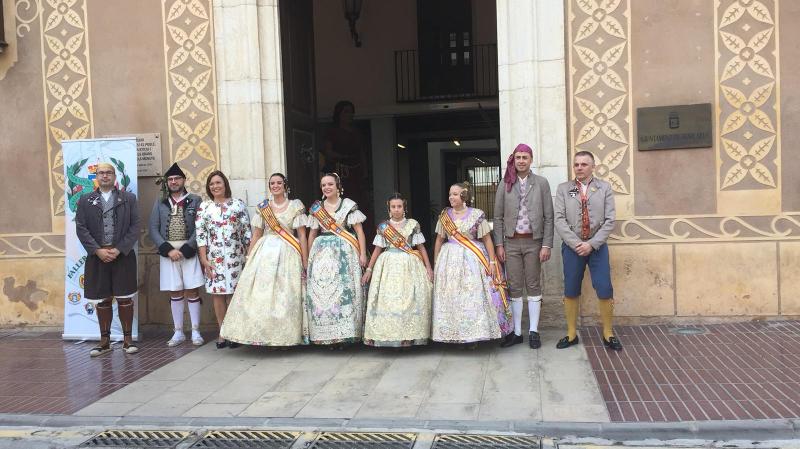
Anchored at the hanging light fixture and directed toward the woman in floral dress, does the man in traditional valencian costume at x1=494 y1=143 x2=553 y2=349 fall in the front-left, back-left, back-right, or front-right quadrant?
front-left

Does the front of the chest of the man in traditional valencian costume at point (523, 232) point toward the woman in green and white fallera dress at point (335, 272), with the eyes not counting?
no

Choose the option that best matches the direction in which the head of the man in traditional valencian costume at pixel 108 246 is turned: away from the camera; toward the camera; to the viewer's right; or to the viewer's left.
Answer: toward the camera

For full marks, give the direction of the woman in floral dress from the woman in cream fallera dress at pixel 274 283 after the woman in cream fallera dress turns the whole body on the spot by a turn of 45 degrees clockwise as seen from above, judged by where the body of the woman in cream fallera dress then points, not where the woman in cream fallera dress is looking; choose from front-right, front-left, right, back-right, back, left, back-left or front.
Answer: right

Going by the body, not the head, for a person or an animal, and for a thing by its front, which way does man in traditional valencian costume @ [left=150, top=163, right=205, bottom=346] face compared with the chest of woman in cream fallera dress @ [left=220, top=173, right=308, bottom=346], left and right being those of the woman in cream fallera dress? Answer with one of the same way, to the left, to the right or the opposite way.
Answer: the same way

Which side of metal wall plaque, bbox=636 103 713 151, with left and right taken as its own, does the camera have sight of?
front

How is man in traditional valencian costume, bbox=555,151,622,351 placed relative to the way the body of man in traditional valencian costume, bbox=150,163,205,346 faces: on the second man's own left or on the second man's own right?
on the second man's own left

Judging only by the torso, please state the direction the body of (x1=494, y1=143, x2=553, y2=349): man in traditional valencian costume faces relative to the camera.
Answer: toward the camera

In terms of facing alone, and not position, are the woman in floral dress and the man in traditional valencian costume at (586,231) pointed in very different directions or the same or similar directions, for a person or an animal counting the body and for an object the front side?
same or similar directions

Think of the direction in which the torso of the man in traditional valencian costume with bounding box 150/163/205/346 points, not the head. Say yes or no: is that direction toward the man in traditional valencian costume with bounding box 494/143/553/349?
no

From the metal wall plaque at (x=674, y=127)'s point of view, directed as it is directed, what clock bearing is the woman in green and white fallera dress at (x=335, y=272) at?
The woman in green and white fallera dress is roughly at 2 o'clock from the metal wall plaque.

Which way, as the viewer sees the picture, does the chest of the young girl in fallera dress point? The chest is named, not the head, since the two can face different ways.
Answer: toward the camera

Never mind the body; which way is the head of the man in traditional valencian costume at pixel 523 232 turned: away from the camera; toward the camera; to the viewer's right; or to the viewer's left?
toward the camera

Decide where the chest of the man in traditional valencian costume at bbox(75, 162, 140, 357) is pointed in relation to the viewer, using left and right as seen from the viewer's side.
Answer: facing the viewer

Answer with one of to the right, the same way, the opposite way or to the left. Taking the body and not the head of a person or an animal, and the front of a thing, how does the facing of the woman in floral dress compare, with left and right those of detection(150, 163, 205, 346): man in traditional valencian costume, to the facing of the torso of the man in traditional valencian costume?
the same way

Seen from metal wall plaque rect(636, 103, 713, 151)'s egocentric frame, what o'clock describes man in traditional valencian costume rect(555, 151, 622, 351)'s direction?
The man in traditional valencian costume is roughly at 1 o'clock from the metal wall plaque.
